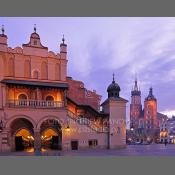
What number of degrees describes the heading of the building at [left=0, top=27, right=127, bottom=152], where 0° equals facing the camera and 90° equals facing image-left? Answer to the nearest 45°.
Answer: approximately 0°
